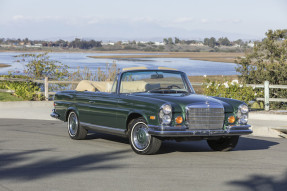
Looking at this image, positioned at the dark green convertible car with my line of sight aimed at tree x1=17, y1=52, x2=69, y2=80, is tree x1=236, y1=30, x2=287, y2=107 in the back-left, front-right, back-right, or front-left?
front-right

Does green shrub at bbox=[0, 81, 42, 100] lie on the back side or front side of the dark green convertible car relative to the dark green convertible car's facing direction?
on the back side

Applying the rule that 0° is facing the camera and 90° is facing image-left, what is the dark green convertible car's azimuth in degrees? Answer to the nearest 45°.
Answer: approximately 315°

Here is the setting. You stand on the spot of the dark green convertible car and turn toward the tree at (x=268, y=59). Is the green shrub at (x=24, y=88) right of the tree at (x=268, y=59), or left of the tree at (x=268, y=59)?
left

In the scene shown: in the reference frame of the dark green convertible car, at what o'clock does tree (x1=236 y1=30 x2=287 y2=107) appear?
The tree is roughly at 8 o'clock from the dark green convertible car.

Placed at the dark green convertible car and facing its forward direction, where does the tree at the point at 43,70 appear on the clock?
The tree is roughly at 7 o'clock from the dark green convertible car.
